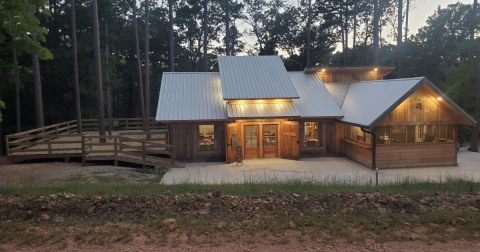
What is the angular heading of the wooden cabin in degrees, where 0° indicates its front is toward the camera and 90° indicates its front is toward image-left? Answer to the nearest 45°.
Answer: approximately 0°

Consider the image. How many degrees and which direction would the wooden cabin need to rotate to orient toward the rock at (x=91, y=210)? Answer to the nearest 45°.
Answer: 0° — it already faces it

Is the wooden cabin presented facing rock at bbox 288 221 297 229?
yes

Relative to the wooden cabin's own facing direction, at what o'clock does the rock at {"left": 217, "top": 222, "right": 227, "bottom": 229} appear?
The rock is roughly at 12 o'clock from the wooden cabin.

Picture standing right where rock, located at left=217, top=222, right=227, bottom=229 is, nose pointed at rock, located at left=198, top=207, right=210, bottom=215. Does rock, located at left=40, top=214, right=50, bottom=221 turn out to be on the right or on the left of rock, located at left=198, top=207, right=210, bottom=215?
left

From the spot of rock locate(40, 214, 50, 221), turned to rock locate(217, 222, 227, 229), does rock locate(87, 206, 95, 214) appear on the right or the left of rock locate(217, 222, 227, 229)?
left
